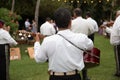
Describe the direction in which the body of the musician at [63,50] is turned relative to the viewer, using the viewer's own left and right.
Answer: facing away from the viewer

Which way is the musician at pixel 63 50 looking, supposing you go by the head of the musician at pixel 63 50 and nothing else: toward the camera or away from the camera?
away from the camera
